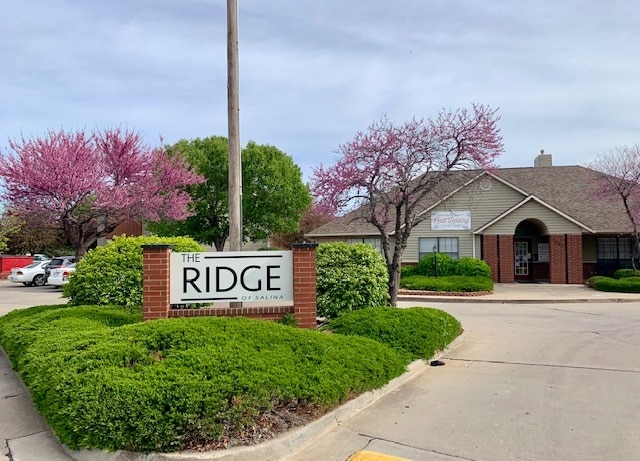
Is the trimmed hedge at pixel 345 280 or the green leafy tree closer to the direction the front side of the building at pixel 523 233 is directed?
the trimmed hedge

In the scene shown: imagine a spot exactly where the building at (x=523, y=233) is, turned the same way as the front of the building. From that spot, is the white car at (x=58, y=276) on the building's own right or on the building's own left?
on the building's own right

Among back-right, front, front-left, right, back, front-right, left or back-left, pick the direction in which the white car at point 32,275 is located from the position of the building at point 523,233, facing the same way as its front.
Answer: right

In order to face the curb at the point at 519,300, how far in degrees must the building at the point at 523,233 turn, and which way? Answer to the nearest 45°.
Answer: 0° — it already faces it

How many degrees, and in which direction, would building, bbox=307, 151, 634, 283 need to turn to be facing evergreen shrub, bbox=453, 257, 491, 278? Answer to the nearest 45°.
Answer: approximately 45° to its right

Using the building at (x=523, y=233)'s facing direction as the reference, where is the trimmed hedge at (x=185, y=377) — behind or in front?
in front

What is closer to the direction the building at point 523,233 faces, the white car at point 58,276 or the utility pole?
the utility pole

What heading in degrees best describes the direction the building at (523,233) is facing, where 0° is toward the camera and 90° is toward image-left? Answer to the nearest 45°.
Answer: approximately 0°

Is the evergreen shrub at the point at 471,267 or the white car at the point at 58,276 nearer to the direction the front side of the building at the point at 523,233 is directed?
the evergreen shrub

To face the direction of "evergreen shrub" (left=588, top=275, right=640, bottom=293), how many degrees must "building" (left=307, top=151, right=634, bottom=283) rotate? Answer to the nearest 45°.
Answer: approximately 45° to its left

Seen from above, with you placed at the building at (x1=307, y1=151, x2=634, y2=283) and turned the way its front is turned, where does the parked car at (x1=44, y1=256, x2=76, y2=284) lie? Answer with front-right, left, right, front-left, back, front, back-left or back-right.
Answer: right

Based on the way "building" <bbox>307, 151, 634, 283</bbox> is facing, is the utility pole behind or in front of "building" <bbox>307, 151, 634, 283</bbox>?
in front
